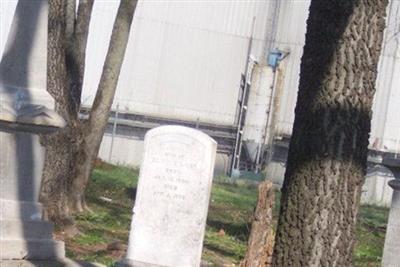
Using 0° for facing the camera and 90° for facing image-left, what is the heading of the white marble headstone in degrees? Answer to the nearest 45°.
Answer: approximately 0°

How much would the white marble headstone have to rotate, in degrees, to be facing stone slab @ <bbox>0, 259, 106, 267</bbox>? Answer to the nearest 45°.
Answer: approximately 45° to its right

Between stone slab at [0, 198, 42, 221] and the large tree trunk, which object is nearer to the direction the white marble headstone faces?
the large tree trunk

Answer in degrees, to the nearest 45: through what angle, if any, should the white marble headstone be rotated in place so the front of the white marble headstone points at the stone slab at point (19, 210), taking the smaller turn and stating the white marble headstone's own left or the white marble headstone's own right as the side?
approximately 45° to the white marble headstone's own right

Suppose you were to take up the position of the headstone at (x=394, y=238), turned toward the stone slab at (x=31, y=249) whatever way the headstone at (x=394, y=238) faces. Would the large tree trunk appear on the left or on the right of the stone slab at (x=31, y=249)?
left

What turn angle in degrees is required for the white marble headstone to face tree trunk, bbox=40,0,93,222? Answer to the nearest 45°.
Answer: approximately 135° to its right

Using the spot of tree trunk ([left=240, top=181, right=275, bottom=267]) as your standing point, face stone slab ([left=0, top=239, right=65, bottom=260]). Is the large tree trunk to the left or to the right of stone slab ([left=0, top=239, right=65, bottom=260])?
left

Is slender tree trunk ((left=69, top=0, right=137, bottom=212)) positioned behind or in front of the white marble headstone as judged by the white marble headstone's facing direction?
behind

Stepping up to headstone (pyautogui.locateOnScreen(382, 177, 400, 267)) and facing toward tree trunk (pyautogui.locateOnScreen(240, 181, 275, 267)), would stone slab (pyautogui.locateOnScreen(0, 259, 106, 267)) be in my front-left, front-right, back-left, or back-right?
front-left

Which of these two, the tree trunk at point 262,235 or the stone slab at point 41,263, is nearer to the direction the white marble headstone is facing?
the stone slab

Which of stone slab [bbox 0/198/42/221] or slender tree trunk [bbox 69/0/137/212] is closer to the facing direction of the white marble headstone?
the stone slab

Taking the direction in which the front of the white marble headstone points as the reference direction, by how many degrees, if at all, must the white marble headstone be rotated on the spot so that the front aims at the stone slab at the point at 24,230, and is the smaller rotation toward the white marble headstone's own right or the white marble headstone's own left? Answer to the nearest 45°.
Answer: approximately 45° to the white marble headstone's own right
